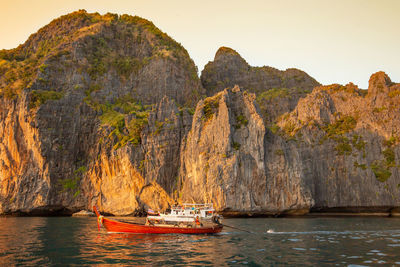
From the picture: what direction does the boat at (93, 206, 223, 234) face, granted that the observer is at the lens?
facing to the left of the viewer
